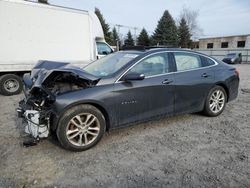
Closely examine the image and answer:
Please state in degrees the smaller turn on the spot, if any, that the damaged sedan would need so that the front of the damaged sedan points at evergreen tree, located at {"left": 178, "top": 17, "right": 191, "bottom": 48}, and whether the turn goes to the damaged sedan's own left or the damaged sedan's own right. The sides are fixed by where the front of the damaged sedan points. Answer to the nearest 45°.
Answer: approximately 135° to the damaged sedan's own right

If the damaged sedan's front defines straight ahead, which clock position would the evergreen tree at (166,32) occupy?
The evergreen tree is roughly at 5 o'clock from the damaged sedan.

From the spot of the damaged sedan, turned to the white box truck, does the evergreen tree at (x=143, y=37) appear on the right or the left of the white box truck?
right

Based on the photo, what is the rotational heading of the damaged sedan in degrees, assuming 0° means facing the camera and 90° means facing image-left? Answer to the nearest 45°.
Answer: approximately 45°

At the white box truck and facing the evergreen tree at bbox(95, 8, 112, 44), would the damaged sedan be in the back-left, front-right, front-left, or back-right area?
back-right

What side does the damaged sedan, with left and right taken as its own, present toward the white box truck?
right

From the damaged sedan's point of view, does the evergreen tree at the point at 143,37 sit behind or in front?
behind

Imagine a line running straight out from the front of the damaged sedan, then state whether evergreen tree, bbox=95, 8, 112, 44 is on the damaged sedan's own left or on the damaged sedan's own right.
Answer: on the damaged sedan's own right
